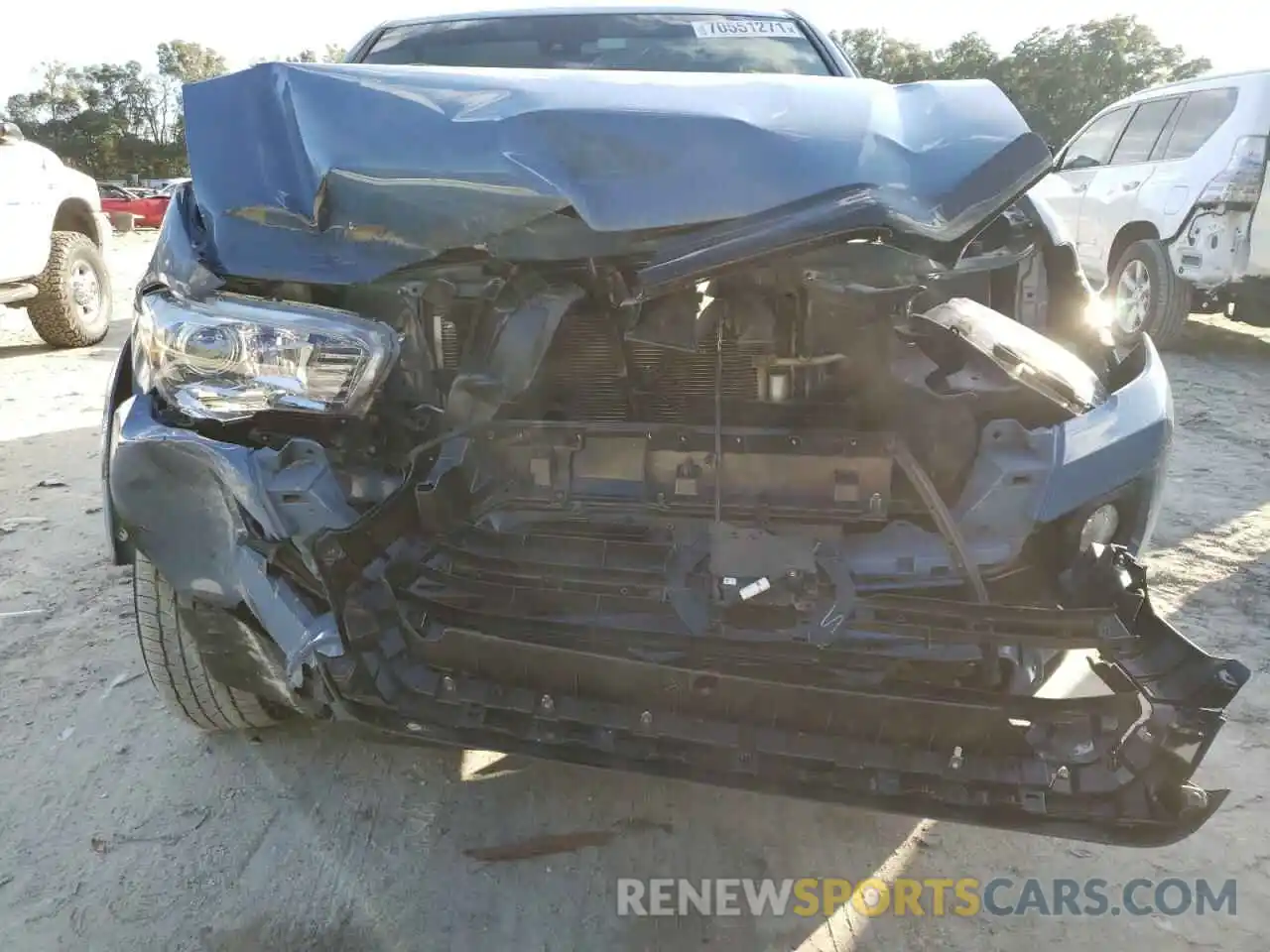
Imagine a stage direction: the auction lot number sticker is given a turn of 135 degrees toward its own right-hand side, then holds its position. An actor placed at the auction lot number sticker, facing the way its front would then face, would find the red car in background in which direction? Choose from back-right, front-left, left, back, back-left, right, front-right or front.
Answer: front

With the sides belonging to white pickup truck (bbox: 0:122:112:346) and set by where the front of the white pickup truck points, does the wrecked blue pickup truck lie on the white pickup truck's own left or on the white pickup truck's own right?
on the white pickup truck's own right

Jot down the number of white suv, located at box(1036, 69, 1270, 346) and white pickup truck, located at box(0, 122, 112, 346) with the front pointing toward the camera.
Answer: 0

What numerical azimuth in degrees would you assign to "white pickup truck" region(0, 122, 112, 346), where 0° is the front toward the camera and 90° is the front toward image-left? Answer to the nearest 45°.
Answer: approximately 225°

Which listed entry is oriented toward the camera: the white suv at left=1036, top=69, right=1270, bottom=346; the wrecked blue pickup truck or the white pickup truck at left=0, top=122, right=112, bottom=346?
the wrecked blue pickup truck

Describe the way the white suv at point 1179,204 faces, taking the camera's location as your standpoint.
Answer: facing away from the viewer and to the left of the viewer

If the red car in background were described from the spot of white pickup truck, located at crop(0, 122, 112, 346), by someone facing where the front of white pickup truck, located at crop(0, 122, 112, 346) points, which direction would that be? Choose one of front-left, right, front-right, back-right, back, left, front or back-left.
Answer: front-left
